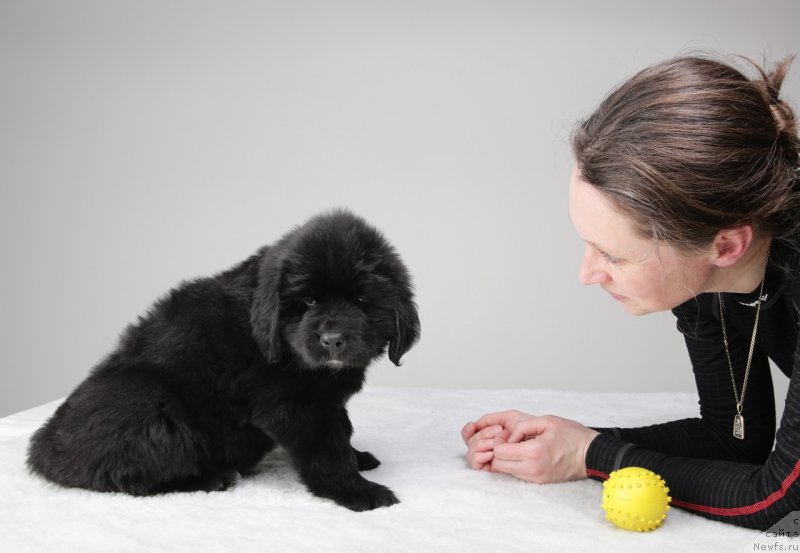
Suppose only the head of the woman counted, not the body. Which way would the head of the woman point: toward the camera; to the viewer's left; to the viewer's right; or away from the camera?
to the viewer's left

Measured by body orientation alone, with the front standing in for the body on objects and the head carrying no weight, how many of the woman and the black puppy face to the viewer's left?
1

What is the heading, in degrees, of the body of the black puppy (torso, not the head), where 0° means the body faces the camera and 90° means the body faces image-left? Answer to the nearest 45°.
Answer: approximately 270°

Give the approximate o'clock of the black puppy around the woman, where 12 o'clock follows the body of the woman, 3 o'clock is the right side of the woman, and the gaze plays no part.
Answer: The black puppy is roughly at 12 o'clock from the woman.

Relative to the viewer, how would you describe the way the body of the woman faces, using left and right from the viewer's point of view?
facing to the left of the viewer
